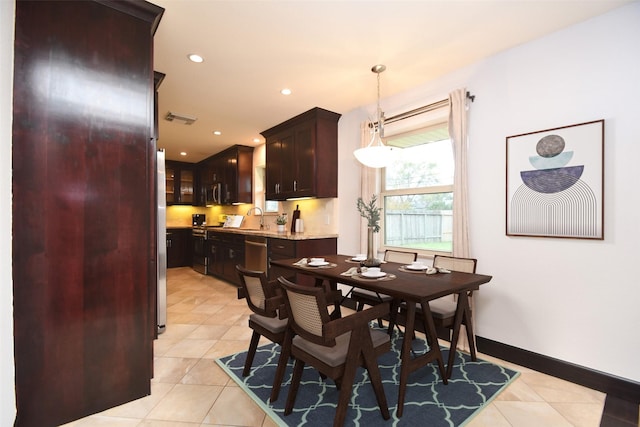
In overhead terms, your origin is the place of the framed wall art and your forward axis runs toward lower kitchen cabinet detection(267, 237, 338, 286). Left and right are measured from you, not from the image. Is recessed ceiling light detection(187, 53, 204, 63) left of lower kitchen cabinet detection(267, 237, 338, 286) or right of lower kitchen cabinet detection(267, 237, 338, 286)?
left

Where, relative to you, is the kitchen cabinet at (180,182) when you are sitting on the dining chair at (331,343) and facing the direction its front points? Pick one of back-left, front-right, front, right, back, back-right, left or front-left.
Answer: left

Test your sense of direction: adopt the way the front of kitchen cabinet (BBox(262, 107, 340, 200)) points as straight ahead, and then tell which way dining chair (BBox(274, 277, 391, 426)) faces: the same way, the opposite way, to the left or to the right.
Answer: the opposite way

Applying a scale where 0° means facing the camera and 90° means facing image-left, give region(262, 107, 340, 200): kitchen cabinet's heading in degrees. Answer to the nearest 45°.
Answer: approximately 45°

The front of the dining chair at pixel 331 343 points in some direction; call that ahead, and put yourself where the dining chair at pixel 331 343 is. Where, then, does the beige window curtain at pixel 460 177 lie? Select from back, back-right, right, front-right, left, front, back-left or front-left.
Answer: front

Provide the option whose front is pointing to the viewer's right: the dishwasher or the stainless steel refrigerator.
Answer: the stainless steel refrigerator

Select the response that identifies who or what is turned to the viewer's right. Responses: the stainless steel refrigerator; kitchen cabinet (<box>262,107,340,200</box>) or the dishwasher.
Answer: the stainless steel refrigerator

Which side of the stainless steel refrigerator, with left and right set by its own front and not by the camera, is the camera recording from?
right

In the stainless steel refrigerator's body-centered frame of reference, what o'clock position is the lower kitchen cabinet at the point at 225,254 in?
The lower kitchen cabinet is roughly at 10 o'clock from the stainless steel refrigerator.

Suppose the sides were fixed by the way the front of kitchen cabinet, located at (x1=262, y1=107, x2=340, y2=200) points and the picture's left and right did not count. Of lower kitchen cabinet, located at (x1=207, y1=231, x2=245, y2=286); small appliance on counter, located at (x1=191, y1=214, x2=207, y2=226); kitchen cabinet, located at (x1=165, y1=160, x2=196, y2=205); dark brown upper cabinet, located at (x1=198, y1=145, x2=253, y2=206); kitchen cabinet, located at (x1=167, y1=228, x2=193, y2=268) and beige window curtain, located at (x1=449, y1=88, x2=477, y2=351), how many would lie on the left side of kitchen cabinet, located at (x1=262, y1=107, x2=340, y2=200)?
1

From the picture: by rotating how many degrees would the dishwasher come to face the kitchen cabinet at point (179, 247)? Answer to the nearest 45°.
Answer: approximately 90° to its right

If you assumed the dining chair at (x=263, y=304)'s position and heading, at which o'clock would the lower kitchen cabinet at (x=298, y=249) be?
The lower kitchen cabinet is roughly at 11 o'clock from the dining chair.

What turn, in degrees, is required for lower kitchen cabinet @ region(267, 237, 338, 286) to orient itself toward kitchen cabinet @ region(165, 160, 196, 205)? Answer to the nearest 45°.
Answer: approximately 90° to its right

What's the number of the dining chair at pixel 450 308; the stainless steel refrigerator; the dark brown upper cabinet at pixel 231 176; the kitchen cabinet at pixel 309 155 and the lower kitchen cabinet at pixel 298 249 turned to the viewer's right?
1

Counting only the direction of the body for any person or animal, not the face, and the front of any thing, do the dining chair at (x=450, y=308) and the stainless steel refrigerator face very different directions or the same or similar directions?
very different directions

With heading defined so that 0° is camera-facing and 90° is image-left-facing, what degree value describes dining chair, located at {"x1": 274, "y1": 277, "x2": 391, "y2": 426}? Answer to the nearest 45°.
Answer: approximately 225°

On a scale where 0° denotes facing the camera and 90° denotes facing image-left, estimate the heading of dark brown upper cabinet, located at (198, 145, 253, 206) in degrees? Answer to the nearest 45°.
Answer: approximately 45°
